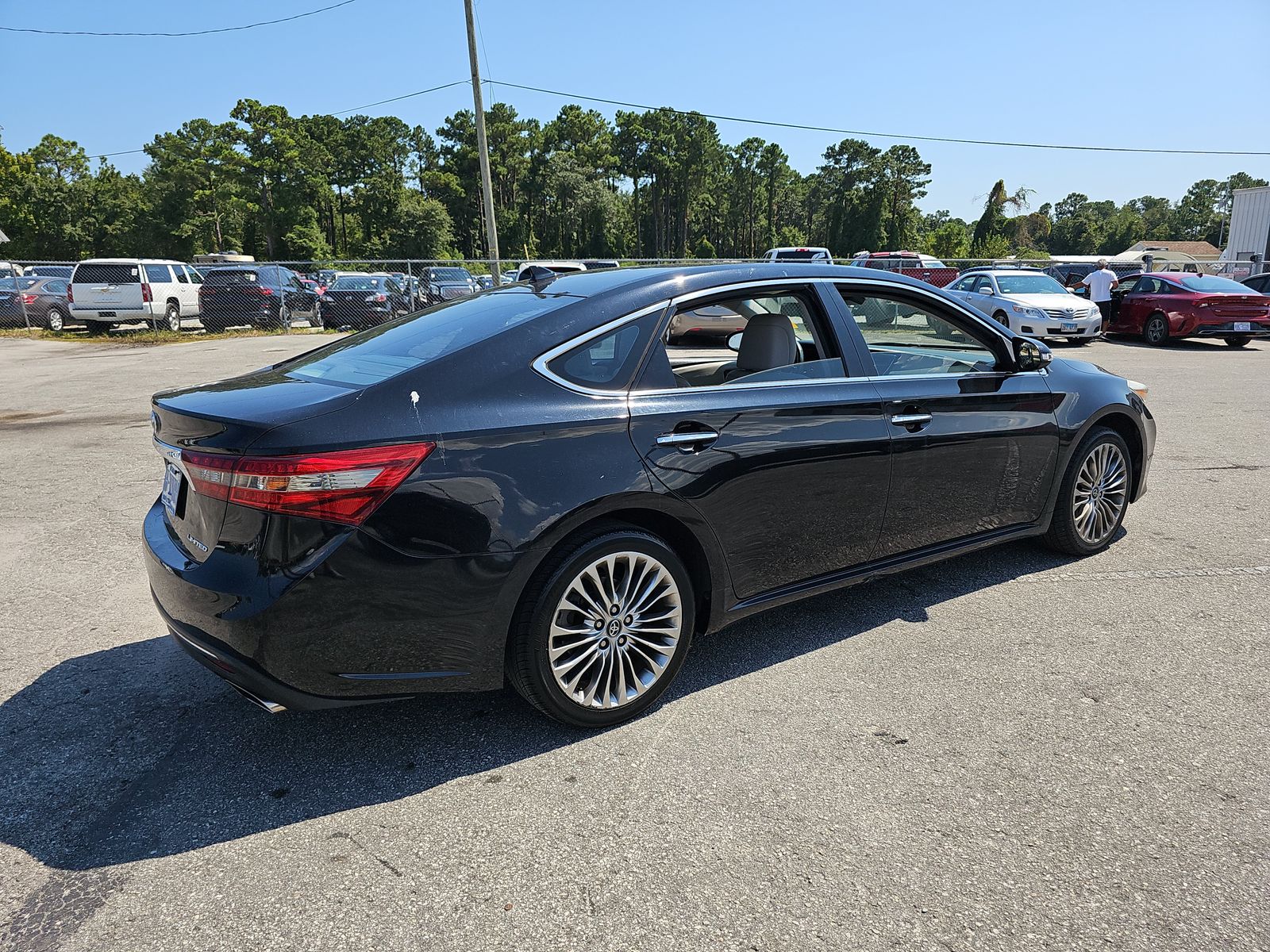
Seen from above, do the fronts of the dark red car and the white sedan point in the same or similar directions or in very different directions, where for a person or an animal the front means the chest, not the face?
very different directions

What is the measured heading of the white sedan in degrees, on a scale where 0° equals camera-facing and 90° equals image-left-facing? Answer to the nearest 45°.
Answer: approximately 315°

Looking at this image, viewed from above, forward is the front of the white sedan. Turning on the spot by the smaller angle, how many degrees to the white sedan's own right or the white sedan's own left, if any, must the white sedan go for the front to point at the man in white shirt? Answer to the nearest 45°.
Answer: approximately 90° to the white sedan's own left

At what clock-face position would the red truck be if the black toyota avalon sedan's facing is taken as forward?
The red truck is roughly at 11 o'clock from the black toyota avalon sedan.

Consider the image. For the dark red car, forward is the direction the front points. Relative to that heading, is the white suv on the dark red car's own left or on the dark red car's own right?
on the dark red car's own left

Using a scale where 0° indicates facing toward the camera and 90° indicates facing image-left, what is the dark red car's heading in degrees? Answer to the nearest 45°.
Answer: approximately 135°

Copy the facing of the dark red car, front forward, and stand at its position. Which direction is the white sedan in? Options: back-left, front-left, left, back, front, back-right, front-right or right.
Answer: left

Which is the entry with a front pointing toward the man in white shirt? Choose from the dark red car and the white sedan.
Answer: the dark red car

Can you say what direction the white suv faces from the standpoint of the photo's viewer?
facing away from the viewer and to the right of the viewer

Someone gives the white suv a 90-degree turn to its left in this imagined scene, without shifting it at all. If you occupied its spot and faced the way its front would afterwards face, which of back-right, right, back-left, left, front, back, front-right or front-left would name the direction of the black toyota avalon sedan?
back-left

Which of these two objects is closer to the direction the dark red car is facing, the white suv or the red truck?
the red truck

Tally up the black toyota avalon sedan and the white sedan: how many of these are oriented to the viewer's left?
0

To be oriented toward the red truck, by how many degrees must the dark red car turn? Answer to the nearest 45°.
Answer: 0° — it already faces it

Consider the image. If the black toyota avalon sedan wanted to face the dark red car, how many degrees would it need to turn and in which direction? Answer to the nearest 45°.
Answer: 0° — it already faces it

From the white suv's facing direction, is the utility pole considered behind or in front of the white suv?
in front
